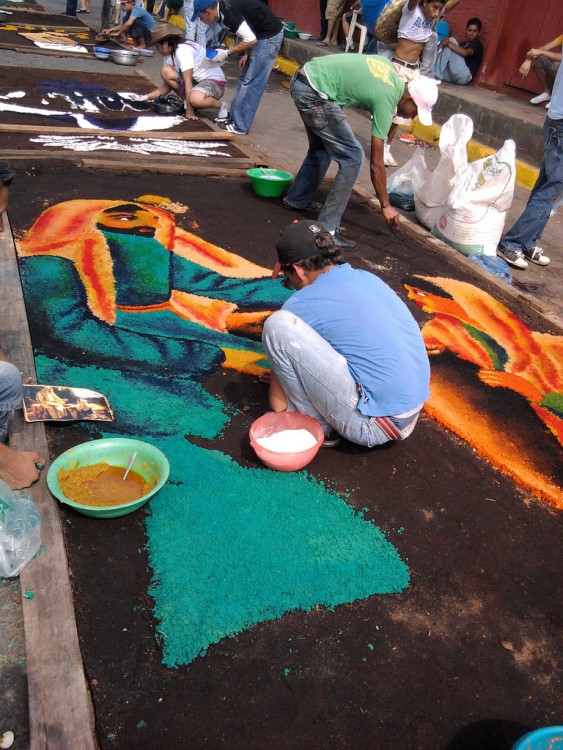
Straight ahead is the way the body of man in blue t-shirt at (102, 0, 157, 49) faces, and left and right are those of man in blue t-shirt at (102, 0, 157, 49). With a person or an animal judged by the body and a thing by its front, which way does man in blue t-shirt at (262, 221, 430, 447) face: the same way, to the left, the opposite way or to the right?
to the right

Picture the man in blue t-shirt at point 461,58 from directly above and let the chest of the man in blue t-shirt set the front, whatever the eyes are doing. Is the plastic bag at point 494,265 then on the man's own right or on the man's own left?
on the man's own left

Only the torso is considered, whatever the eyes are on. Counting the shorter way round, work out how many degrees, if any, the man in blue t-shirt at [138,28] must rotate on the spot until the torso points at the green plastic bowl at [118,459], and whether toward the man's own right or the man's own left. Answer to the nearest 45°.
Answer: approximately 90° to the man's own left

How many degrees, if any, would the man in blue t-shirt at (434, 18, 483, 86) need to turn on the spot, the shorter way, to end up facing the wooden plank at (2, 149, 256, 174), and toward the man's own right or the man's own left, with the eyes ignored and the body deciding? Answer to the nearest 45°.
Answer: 0° — they already face it

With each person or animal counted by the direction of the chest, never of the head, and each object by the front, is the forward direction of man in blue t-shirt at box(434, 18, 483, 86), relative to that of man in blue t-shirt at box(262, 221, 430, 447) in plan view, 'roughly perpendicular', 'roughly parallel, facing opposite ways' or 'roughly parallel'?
roughly perpendicular

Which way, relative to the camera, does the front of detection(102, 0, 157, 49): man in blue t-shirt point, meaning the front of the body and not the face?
to the viewer's left

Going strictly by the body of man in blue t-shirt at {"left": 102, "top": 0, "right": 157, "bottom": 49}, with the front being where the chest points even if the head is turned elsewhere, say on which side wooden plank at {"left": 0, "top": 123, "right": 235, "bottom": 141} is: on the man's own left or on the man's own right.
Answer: on the man's own left

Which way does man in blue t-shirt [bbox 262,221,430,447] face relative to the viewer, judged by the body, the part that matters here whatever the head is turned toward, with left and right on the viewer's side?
facing away from the viewer and to the left of the viewer

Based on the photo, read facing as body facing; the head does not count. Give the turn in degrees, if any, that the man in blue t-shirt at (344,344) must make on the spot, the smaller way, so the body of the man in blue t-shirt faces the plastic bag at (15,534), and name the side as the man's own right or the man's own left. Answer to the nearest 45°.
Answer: approximately 90° to the man's own left

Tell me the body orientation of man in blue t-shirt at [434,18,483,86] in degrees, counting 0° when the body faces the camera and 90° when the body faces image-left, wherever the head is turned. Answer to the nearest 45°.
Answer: approximately 45°

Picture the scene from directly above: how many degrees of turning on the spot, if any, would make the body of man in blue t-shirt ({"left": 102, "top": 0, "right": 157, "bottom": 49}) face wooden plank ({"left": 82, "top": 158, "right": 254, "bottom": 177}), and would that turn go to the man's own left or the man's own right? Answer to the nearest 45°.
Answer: approximately 90° to the man's own left

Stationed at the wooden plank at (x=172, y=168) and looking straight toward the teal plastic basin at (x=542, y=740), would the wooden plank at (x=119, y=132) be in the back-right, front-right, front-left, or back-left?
back-right

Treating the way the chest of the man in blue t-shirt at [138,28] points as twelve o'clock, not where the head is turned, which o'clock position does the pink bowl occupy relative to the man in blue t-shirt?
The pink bowl is roughly at 9 o'clock from the man in blue t-shirt.
